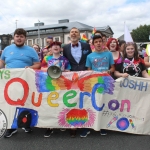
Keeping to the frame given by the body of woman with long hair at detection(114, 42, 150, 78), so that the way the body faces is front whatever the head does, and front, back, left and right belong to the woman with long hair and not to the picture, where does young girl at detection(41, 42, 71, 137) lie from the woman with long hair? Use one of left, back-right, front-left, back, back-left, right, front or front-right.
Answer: right

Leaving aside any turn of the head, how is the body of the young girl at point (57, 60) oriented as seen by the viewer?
toward the camera

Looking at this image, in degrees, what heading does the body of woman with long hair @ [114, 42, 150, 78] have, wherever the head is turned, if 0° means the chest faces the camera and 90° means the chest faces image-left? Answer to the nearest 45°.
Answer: approximately 0°

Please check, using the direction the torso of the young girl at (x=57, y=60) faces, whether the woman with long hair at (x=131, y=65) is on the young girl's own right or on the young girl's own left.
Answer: on the young girl's own left

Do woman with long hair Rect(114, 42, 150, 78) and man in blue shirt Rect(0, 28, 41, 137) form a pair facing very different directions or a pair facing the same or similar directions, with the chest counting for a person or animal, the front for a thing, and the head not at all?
same or similar directions

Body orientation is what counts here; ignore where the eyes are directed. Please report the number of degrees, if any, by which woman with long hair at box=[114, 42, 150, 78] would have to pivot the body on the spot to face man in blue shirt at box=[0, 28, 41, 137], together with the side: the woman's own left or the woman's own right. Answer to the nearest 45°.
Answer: approximately 90° to the woman's own right

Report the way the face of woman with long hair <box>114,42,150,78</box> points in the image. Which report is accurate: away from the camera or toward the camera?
toward the camera

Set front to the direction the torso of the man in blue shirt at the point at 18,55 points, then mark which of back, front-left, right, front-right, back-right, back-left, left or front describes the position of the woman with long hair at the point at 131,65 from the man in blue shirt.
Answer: left

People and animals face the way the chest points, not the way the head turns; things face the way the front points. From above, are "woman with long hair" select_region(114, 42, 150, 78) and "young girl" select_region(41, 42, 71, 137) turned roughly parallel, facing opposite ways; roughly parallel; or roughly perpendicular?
roughly parallel

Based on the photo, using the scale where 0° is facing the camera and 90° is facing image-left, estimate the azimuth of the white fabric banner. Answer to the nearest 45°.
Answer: approximately 0°
